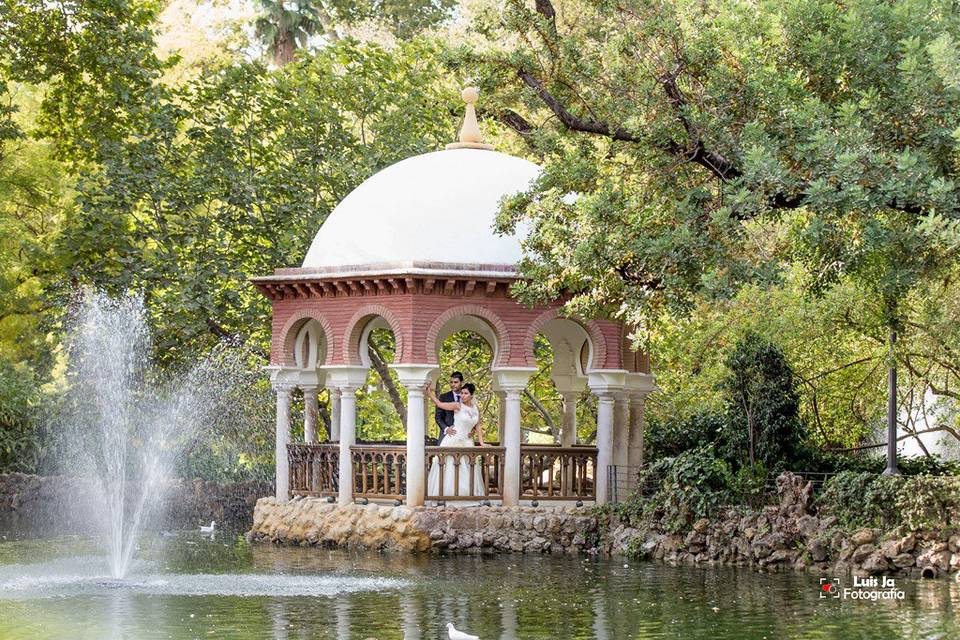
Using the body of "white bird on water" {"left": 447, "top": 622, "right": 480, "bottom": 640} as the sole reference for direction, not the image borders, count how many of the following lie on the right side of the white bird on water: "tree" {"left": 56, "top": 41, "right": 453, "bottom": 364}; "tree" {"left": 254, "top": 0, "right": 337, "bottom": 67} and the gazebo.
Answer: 3

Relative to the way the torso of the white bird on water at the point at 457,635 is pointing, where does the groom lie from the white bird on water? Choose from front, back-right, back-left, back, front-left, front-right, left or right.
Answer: right

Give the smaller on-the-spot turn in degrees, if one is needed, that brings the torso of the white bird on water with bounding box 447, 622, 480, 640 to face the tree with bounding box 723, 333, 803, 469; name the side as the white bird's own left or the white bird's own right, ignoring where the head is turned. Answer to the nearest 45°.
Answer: approximately 135° to the white bird's own right

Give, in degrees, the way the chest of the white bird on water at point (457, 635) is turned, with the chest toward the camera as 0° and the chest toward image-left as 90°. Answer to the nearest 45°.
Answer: approximately 90°

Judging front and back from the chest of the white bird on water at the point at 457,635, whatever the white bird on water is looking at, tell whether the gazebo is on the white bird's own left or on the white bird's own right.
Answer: on the white bird's own right

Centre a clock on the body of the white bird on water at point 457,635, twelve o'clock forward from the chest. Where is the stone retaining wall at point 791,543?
The stone retaining wall is roughly at 4 o'clock from the white bird on water.

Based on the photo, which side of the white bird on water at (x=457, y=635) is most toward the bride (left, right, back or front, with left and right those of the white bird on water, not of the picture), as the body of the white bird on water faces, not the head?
right

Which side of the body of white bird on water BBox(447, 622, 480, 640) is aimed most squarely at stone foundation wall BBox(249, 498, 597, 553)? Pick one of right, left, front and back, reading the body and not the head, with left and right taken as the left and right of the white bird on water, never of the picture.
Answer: right

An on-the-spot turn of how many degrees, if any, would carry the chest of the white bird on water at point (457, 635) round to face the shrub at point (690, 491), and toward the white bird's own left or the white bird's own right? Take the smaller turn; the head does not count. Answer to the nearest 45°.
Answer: approximately 90° to the white bird's own right

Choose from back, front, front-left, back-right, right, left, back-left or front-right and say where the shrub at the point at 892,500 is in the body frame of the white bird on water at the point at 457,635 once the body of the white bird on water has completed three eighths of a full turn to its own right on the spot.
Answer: front
